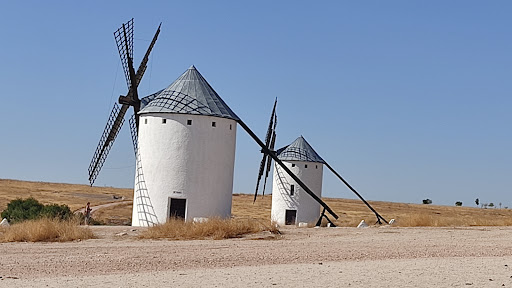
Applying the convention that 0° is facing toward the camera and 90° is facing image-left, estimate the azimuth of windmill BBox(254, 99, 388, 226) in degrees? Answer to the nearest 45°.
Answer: approximately 90°

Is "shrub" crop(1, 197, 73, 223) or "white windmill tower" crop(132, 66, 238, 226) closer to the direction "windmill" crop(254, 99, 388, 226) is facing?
the shrub

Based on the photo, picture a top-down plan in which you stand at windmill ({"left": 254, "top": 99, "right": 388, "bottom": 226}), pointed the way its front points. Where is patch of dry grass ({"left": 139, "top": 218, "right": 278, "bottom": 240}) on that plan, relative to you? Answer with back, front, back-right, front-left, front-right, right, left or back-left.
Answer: left

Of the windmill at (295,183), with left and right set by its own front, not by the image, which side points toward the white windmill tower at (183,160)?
left
